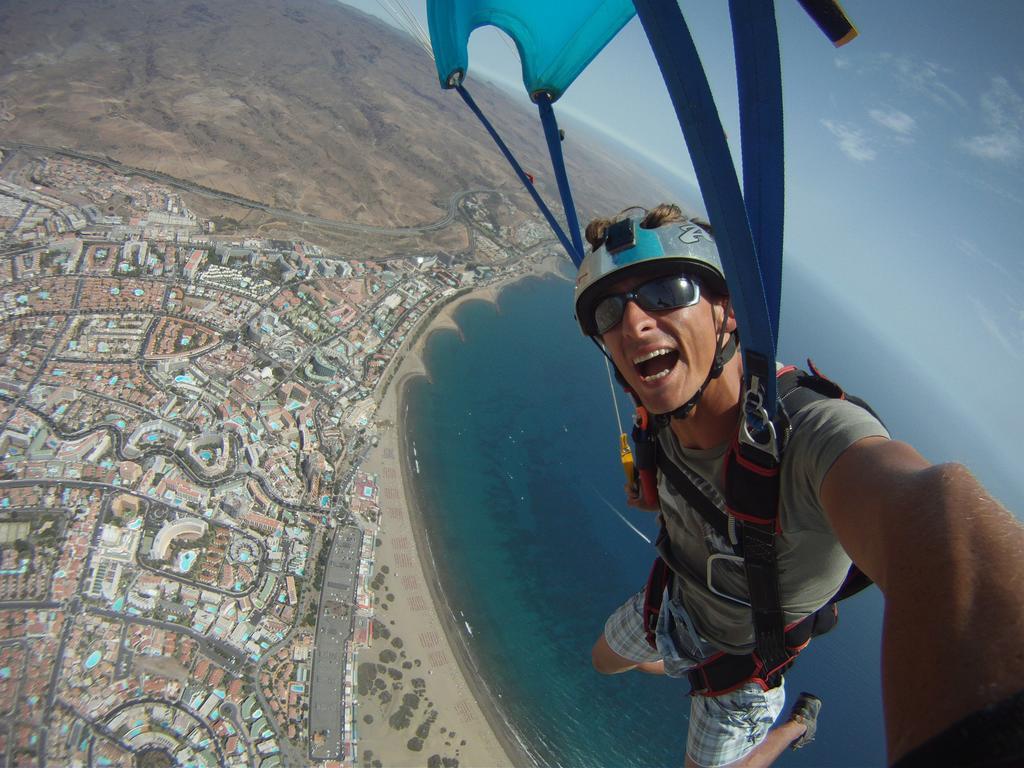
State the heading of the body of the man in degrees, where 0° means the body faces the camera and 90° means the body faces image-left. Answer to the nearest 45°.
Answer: approximately 45°

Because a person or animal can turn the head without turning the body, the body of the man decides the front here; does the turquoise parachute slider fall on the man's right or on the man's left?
on the man's right
